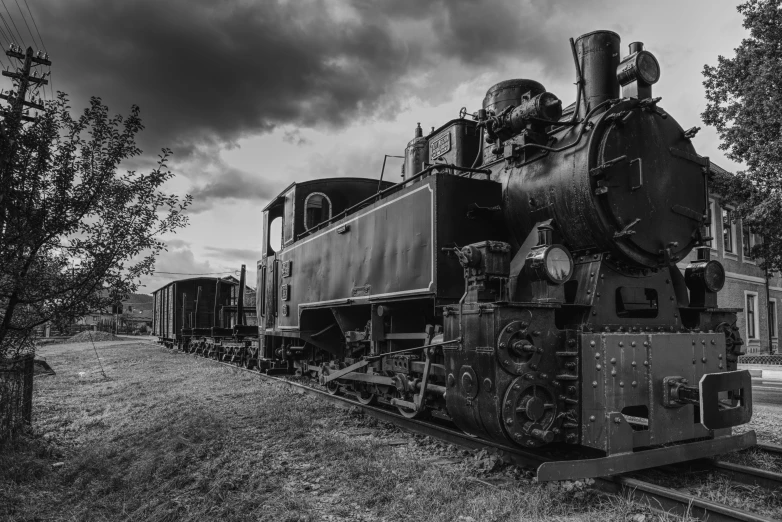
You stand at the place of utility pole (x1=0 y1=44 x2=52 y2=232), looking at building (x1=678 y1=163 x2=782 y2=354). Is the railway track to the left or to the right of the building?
right

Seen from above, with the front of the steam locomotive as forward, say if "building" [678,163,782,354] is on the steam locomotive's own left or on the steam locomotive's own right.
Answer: on the steam locomotive's own left

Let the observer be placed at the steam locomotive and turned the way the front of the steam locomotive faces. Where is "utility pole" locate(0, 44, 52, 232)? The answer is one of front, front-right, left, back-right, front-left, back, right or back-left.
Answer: back-right

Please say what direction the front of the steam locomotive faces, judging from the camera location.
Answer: facing the viewer and to the right of the viewer

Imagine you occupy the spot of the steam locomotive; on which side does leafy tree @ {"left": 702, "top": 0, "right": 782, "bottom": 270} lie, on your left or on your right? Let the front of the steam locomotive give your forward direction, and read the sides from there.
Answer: on your left
